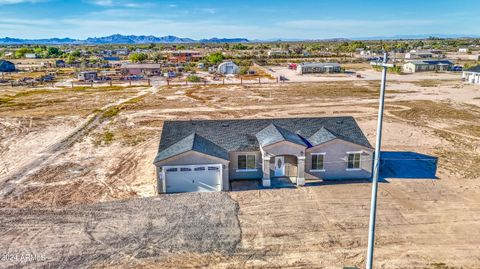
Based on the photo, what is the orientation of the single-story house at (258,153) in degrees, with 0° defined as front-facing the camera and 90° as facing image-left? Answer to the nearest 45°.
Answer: approximately 0°
